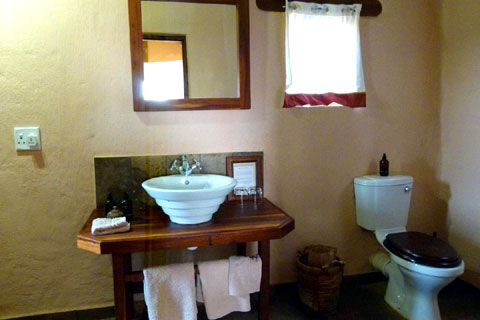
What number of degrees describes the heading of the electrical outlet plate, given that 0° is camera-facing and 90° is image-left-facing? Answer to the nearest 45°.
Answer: approximately 0°

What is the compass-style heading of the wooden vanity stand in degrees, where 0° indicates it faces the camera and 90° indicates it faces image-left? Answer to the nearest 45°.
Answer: approximately 0°

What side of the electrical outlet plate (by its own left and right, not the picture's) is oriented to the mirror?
left

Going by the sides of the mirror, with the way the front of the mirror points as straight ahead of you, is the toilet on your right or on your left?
on your left
